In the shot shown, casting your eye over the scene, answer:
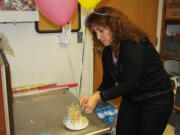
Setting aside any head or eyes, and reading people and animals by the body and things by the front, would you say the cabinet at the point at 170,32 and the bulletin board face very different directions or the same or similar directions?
same or similar directions

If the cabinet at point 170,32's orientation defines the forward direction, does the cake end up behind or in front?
in front

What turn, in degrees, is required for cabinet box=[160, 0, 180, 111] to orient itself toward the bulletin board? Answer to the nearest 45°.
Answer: approximately 45° to its right

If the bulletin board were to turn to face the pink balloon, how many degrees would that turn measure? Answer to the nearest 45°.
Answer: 0° — it already faces it

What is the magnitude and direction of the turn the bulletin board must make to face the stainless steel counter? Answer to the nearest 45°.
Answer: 0° — it already faces it

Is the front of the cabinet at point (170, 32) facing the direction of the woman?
yes

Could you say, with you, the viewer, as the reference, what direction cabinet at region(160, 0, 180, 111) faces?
facing the viewer

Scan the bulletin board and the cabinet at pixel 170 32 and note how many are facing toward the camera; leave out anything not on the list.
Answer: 2

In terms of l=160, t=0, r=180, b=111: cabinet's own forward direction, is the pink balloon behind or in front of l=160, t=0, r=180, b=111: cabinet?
in front

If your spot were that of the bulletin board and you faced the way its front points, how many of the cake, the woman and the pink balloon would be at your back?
0

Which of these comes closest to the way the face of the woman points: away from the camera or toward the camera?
toward the camera
